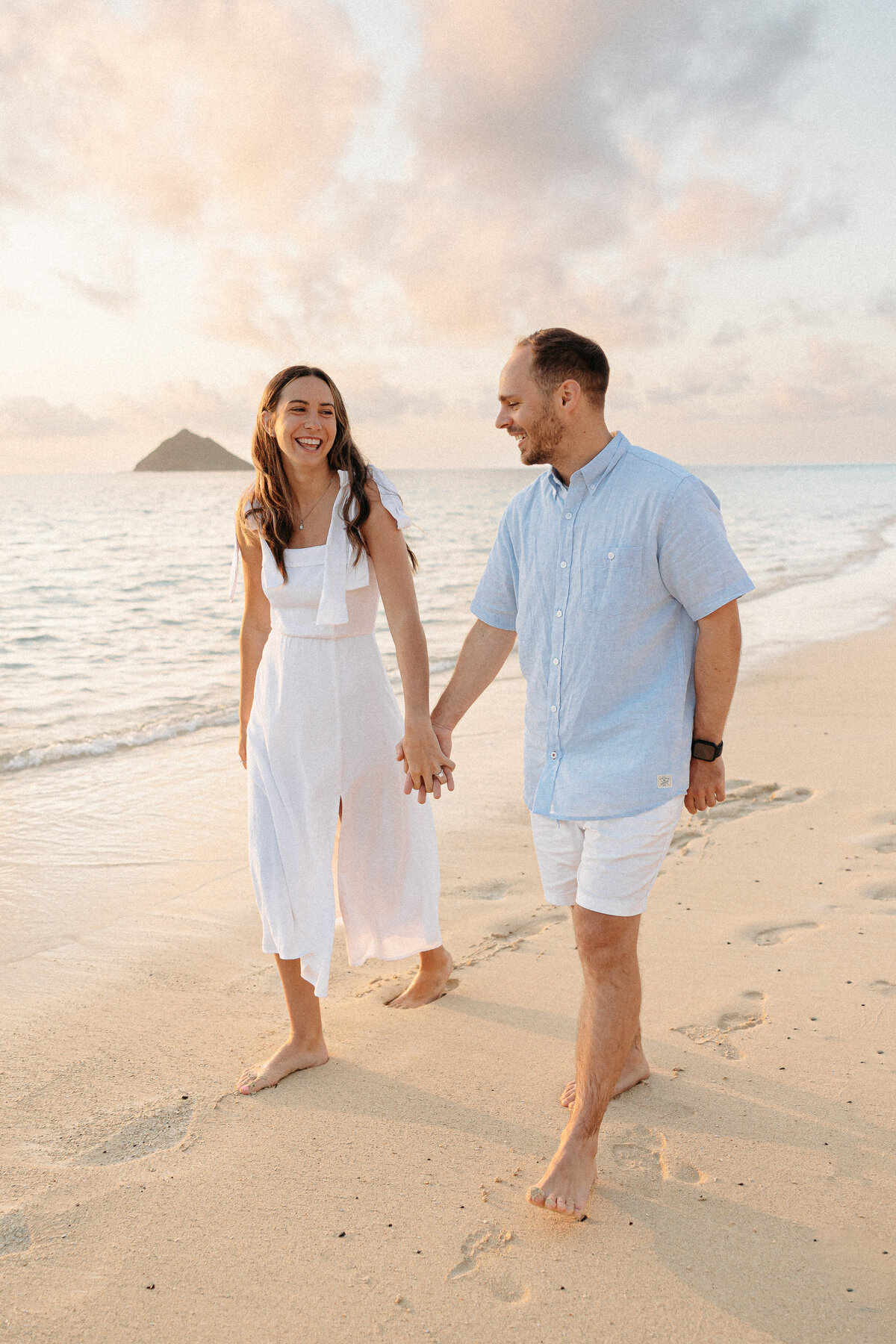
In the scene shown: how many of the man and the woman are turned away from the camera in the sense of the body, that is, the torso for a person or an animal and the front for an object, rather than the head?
0

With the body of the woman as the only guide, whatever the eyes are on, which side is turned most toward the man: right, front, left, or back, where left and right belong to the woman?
left

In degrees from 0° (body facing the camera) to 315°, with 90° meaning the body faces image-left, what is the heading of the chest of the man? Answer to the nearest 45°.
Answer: approximately 45°

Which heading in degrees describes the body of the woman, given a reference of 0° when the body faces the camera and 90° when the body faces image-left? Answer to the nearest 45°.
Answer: approximately 45°

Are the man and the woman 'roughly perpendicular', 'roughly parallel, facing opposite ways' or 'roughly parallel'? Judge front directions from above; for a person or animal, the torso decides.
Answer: roughly parallel

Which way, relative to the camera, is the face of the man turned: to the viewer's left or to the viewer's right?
to the viewer's left

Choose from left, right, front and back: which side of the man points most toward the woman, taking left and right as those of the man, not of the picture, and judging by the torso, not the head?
right
